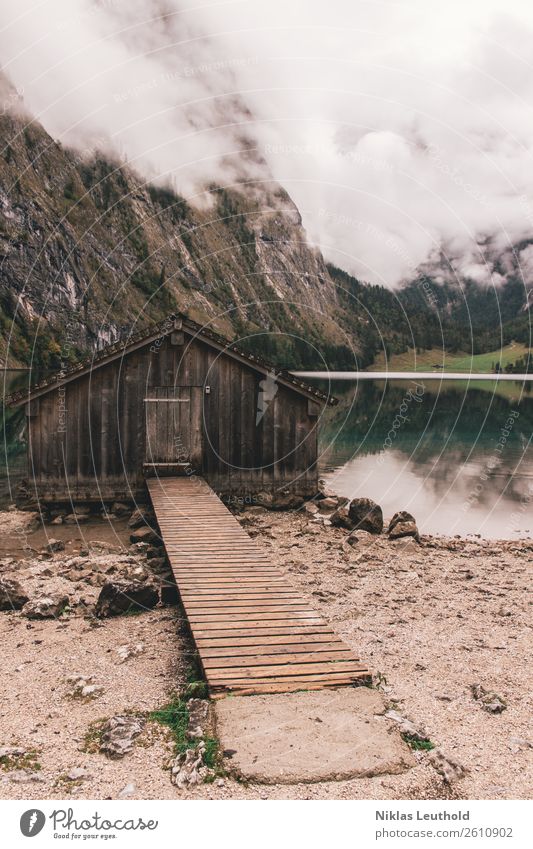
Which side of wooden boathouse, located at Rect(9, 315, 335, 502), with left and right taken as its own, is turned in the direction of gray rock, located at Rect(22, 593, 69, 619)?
front

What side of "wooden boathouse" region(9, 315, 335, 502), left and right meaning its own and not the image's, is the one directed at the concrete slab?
front

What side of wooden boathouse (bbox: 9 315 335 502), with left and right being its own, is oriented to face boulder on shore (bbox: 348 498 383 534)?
left

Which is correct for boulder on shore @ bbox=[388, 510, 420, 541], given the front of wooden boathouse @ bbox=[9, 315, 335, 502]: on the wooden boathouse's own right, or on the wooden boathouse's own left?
on the wooden boathouse's own left

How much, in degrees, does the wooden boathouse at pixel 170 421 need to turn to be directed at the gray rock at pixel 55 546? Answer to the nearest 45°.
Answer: approximately 45° to its right

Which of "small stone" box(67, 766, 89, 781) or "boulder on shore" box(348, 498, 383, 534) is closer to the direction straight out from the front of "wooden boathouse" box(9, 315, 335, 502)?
the small stone

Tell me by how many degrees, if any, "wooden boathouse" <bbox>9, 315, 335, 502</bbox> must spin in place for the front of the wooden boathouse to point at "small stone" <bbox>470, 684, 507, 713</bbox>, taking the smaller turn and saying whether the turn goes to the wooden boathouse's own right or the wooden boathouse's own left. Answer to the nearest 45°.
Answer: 0° — it already faces it

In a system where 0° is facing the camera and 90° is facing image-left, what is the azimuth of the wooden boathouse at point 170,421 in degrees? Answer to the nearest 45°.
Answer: approximately 0°

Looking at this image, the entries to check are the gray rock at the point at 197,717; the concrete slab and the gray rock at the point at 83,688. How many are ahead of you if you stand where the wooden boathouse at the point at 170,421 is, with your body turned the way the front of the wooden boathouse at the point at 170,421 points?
3

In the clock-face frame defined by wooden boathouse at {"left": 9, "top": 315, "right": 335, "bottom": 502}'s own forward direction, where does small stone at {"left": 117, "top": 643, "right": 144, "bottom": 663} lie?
The small stone is roughly at 12 o'clock from the wooden boathouse.

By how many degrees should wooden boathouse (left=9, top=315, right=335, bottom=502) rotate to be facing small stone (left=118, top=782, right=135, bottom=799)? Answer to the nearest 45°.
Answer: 0° — it already faces it

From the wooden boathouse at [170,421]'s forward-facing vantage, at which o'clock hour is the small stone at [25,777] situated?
The small stone is roughly at 12 o'clock from the wooden boathouse.

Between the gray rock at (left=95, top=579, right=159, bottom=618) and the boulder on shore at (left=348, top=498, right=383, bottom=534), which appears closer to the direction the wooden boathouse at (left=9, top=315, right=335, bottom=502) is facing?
the gray rock
